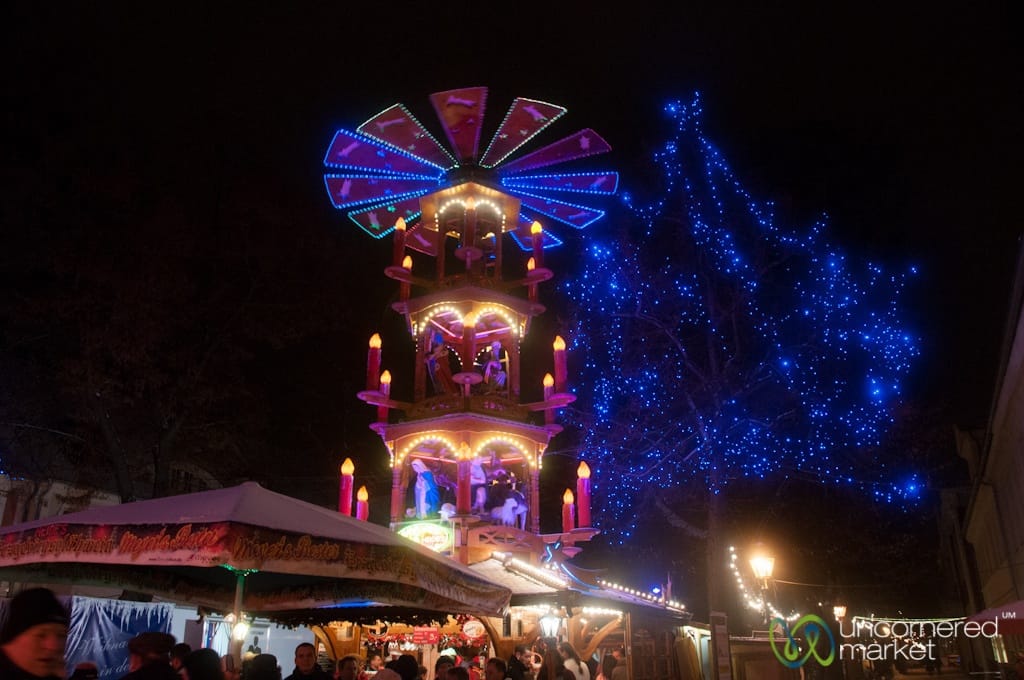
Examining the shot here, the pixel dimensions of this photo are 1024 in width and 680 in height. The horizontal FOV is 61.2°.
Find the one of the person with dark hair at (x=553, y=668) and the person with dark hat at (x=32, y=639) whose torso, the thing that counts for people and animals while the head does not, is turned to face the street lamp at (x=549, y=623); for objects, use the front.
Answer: the person with dark hair at (x=553, y=668)

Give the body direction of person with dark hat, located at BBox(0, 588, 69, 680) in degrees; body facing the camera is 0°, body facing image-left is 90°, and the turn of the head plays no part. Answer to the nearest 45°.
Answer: approximately 315°

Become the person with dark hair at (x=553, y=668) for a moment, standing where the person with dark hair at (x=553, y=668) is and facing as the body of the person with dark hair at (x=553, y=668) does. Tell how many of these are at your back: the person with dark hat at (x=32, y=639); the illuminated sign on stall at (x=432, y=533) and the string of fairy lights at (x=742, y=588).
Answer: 1

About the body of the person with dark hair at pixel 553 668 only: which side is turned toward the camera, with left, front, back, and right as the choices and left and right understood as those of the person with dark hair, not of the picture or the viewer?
back

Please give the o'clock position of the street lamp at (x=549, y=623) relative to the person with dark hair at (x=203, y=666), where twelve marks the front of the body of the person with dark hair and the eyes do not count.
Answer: The street lamp is roughly at 1 o'clock from the person with dark hair.

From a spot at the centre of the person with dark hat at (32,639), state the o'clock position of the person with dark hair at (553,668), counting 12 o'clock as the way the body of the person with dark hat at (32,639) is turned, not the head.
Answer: the person with dark hair at (553,668) is roughly at 9 o'clock from the person with dark hat at (32,639).

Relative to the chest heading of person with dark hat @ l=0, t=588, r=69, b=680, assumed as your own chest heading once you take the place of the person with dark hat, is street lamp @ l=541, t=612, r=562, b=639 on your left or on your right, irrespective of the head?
on your left

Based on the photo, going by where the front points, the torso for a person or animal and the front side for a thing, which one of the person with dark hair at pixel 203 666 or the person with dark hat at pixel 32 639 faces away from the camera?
the person with dark hair at pixel 203 666

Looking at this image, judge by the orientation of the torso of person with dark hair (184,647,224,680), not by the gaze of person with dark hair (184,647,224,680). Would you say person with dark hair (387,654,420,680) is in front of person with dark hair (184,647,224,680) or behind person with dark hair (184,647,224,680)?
in front

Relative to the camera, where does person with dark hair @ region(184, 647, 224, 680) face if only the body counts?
away from the camera

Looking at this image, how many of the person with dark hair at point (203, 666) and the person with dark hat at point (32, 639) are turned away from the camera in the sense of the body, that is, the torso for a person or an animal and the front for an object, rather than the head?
1

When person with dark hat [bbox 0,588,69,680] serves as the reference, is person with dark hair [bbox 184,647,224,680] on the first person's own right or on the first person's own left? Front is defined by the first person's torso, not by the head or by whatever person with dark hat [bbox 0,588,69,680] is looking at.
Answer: on the first person's own left

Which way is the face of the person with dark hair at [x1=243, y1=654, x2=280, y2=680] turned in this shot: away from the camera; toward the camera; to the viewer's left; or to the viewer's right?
away from the camera

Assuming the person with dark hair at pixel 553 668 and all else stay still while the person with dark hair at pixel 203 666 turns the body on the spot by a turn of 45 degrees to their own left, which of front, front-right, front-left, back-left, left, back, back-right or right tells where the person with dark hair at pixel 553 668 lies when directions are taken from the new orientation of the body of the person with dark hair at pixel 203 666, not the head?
right

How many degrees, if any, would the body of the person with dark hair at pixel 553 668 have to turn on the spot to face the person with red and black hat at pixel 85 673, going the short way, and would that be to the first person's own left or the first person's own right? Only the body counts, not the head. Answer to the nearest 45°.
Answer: approximately 135° to the first person's own left

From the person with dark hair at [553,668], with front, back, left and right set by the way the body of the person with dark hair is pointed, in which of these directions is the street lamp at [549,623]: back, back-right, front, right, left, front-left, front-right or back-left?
front

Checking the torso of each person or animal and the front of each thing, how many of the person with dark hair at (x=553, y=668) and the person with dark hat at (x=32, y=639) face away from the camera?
1

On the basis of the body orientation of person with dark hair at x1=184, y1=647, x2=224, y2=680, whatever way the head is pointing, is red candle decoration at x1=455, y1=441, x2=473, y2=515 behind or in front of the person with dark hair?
in front
